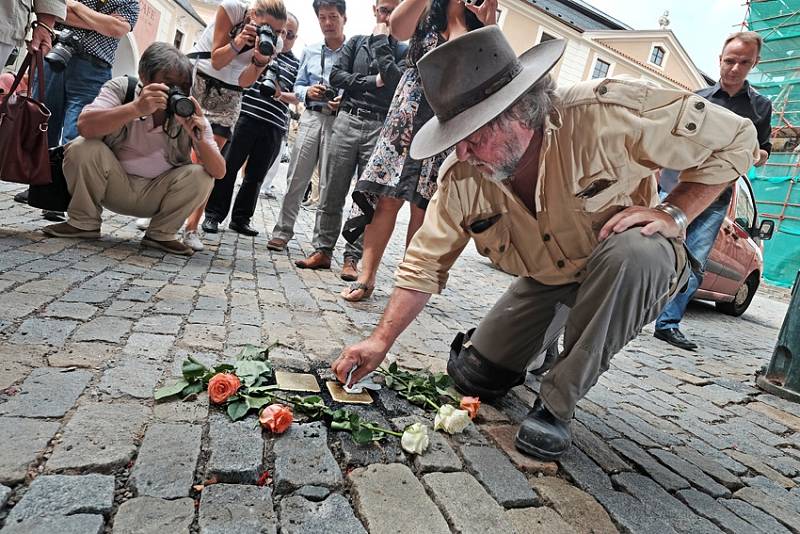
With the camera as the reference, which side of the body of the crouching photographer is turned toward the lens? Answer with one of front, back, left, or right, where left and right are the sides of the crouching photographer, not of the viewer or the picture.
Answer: front

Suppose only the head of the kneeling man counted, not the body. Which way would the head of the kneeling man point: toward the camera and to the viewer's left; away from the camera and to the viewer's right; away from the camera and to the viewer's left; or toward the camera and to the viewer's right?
toward the camera and to the viewer's left

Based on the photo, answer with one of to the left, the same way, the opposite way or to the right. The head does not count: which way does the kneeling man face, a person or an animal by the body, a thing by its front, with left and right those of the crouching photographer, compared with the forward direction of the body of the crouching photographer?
to the right

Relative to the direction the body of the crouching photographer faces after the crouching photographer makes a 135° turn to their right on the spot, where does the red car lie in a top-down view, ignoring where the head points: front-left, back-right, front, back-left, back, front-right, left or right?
back-right

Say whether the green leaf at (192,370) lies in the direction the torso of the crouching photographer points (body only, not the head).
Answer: yes

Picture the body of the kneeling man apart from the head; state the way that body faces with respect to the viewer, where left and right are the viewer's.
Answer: facing the viewer and to the left of the viewer

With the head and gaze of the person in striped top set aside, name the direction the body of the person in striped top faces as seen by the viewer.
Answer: toward the camera

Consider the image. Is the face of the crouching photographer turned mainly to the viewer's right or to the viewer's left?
to the viewer's right

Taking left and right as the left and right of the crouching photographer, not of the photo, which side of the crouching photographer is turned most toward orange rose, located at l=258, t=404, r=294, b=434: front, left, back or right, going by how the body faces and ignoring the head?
front

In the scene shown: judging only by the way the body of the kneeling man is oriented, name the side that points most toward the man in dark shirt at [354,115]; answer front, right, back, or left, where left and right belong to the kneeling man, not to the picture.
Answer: right

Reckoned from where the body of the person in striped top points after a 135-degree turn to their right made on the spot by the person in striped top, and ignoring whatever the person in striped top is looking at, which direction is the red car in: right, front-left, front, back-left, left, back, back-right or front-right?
back-right
